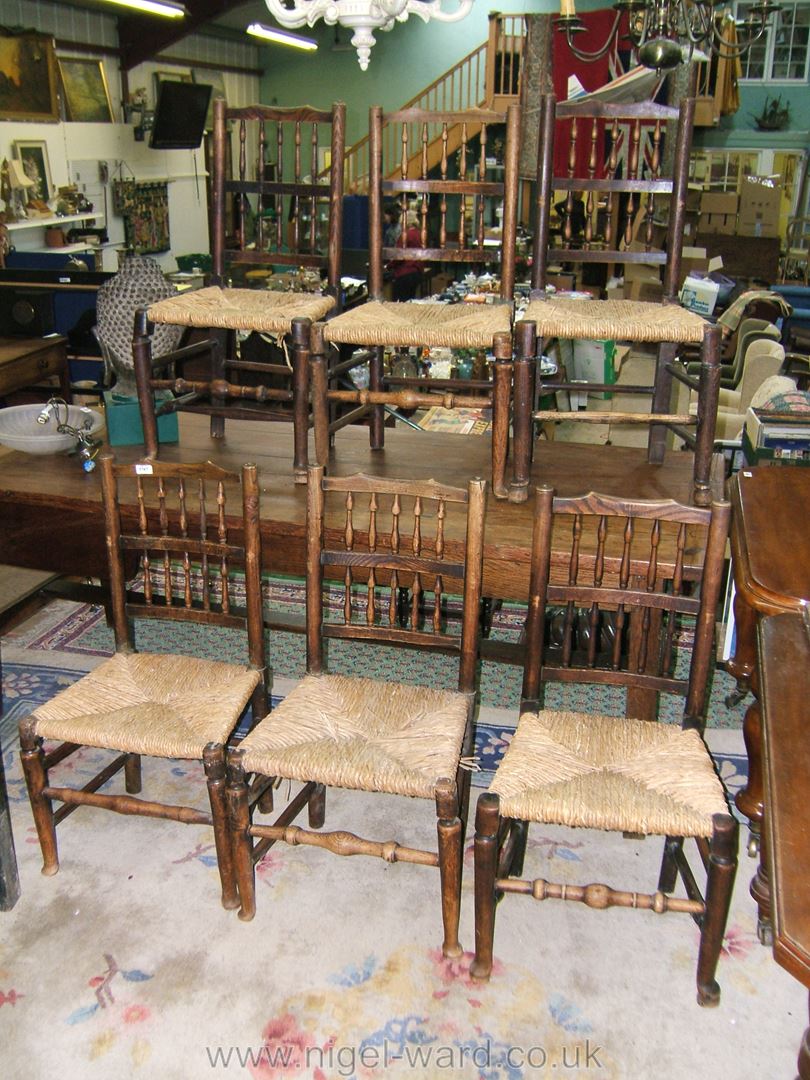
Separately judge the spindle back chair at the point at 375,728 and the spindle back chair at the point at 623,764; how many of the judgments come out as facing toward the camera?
2

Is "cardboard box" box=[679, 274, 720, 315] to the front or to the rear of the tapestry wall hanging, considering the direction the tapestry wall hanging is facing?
to the front

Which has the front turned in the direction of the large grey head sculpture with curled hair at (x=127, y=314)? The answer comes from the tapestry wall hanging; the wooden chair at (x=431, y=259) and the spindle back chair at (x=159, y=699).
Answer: the tapestry wall hanging

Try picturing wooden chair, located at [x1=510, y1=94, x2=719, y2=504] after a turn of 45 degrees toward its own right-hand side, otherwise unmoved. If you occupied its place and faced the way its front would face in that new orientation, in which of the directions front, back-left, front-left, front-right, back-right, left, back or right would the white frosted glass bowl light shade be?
front-right

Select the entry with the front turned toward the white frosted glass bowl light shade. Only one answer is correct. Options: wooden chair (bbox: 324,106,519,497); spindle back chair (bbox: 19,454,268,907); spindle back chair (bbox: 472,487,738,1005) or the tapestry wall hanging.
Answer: the tapestry wall hanging

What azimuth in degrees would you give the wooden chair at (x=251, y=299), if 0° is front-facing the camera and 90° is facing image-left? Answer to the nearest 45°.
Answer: approximately 45°

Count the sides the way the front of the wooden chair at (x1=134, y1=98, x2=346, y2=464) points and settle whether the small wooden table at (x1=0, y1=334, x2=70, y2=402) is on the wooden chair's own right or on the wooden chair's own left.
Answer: on the wooden chair's own right

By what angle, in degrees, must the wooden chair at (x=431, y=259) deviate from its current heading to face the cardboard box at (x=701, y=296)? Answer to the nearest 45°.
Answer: approximately 135° to its left

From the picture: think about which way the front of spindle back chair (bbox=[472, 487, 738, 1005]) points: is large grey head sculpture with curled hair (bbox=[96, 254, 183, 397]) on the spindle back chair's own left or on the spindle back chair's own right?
on the spindle back chair's own right

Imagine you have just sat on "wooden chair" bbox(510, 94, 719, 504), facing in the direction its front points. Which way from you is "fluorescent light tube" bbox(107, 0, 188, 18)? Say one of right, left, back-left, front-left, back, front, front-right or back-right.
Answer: back-right
